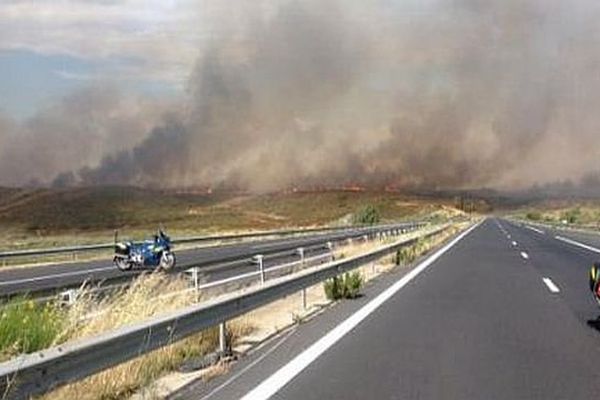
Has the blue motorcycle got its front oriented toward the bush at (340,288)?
no

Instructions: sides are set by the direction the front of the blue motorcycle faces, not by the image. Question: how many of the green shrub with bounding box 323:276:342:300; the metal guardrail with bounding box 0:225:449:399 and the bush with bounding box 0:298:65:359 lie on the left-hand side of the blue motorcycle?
0

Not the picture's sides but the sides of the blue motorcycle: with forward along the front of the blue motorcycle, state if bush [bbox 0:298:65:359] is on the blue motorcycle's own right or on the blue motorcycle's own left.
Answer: on the blue motorcycle's own right

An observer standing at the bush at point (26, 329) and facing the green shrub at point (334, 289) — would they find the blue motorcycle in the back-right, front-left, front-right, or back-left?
front-left

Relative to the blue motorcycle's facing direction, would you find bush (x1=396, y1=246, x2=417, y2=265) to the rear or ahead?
ahead

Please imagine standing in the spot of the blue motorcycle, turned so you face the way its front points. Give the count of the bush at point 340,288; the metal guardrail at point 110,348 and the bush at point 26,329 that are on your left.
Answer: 0

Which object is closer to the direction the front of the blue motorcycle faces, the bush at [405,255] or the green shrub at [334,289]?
the bush

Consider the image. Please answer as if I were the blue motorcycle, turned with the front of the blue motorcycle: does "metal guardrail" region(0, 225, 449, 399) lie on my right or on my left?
on my right

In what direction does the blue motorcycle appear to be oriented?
to the viewer's right
